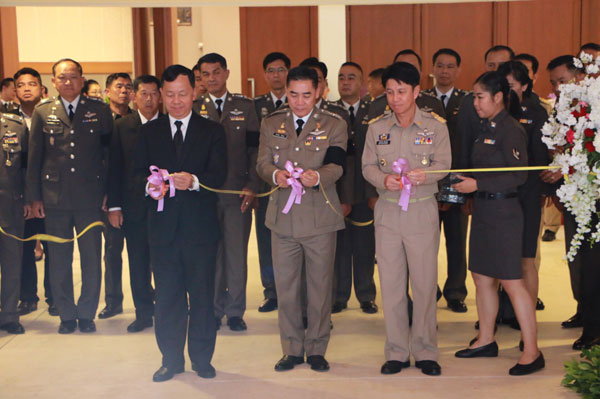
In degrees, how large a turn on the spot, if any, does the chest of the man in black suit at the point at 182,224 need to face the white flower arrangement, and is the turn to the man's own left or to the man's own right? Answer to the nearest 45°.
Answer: approximately 90° to the man's own left

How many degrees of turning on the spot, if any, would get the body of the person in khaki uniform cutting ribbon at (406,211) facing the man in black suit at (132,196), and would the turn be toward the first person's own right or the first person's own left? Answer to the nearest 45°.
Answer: approximately 90° to the first person's own right

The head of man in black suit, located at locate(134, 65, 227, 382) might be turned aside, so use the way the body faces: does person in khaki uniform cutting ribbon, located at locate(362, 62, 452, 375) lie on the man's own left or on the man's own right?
on the man's own left

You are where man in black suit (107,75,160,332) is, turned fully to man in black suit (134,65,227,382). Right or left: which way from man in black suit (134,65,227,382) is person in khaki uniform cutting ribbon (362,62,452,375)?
left

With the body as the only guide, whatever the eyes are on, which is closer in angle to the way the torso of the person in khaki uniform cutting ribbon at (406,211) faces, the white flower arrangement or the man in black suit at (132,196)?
the white flower arrangement

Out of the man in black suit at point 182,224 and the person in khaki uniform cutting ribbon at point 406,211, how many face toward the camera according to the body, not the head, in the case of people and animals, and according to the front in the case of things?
2

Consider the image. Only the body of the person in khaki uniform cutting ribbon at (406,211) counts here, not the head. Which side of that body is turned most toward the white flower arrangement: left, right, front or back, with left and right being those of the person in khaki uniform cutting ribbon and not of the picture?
left

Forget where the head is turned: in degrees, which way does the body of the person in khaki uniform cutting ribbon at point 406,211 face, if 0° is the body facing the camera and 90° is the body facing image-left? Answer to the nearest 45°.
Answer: approximately 0°

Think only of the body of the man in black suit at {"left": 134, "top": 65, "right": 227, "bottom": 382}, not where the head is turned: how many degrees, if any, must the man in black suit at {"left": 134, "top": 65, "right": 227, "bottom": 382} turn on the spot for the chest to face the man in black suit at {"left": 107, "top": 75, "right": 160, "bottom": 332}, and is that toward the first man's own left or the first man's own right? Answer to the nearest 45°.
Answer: approximately 180°
